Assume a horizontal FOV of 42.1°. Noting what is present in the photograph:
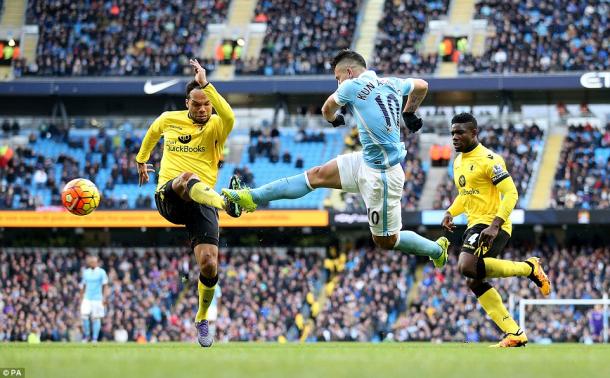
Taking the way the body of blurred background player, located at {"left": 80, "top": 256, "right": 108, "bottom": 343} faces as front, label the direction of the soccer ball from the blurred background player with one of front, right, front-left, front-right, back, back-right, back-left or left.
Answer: front

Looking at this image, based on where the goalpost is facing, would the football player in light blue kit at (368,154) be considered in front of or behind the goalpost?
in front

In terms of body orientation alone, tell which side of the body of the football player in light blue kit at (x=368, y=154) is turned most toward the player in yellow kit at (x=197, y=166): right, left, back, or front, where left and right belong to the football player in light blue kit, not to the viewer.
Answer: front

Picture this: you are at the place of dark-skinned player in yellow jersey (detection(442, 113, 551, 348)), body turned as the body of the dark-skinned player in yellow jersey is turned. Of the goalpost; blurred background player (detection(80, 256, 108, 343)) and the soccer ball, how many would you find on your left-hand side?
0

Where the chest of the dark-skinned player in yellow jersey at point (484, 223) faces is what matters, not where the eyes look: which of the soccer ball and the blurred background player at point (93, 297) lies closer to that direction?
the soccer ball

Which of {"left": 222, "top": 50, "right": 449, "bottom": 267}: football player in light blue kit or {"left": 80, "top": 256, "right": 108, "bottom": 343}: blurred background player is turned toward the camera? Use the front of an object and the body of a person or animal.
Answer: the blurred background player

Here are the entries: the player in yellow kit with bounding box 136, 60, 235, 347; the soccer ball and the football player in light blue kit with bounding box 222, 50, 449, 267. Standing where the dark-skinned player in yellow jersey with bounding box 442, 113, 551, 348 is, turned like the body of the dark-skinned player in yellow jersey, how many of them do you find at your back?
0

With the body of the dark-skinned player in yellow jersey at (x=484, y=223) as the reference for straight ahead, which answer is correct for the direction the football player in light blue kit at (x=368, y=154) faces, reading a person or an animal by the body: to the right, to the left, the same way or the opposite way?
to the right

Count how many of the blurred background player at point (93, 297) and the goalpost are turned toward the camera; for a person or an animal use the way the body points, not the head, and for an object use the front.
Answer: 2

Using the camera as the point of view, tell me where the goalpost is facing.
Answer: facing the viewer

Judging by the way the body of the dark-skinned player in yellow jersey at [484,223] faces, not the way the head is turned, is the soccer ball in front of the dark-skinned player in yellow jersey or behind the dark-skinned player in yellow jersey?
in front

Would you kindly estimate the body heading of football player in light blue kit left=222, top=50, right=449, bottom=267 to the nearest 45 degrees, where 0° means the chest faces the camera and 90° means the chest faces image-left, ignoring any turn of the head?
approximately 135°

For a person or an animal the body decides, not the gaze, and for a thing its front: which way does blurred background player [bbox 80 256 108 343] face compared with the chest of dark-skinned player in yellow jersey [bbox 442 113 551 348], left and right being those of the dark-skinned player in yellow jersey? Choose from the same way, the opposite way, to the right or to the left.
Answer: to the left

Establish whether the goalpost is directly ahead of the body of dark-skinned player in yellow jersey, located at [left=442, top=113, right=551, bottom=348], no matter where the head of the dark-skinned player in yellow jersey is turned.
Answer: no

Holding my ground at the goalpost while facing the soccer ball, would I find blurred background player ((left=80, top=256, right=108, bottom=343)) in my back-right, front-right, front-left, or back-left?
front-right

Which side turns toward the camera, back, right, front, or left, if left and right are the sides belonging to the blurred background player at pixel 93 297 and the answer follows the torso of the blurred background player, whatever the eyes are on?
front

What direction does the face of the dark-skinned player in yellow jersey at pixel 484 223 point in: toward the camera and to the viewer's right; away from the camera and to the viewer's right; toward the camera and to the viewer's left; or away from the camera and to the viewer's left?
toward the camera and to the viewer's left
